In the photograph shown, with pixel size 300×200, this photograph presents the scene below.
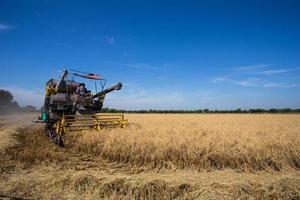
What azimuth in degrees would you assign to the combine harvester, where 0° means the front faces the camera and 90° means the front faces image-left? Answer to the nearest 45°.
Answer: approximately 315°
